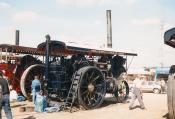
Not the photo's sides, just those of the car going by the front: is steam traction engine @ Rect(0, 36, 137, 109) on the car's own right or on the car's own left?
on the car's own left

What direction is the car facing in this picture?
to the viewer's left
